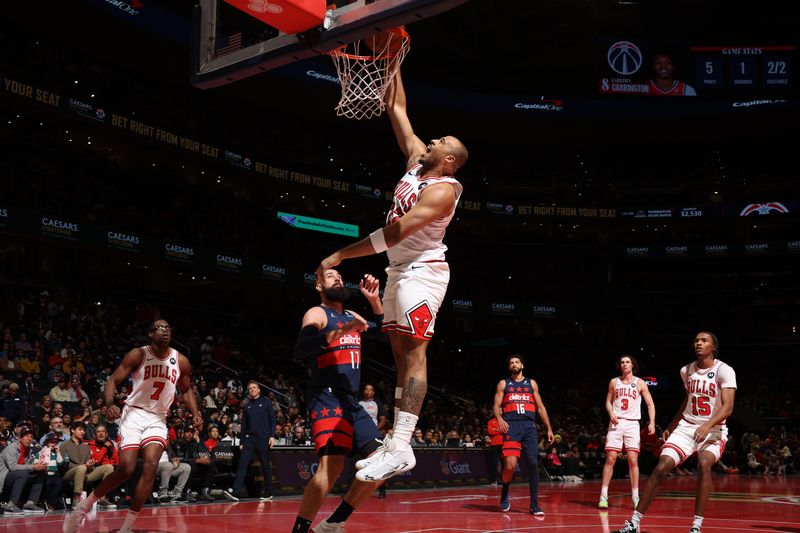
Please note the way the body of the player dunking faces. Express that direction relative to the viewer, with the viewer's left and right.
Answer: facing the viewer and to the left of the viewer

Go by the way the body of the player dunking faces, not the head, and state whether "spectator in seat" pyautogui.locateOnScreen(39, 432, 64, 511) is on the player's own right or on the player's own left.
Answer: on the player's own right

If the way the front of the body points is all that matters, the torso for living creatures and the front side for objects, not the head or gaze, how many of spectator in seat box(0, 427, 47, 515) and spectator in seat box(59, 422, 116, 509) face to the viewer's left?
0

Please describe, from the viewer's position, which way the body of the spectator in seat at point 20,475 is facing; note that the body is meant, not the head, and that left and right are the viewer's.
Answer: facing the viewer and to the right of the viewer

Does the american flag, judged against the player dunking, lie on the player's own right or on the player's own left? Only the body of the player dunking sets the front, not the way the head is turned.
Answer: on the player's own right

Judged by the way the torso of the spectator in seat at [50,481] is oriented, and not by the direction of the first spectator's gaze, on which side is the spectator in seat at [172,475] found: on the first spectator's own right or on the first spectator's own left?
on the first spectator's own left

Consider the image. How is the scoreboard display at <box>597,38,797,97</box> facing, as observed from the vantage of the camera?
facing the viewer

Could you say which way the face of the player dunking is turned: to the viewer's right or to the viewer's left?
to the viewer's left

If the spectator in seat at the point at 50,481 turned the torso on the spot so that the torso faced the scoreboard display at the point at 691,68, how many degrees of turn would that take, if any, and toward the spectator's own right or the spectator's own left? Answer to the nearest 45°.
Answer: approximately 90° to the spectator's own left
